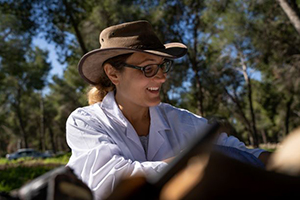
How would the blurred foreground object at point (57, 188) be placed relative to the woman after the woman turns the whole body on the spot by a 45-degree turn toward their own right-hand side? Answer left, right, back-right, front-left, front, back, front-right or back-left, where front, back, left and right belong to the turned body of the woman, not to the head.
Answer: front

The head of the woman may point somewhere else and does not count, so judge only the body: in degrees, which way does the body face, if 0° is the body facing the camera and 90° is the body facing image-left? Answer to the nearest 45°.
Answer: approximately 315°

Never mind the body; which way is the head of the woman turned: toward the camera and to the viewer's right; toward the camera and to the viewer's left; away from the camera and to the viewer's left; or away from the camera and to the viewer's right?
toward the camera and to the viewer's right

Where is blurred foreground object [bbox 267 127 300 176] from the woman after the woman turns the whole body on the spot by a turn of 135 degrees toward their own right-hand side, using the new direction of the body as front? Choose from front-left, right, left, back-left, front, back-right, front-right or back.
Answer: left

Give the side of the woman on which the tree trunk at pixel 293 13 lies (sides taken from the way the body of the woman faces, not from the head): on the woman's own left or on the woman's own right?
on the woman's own left
